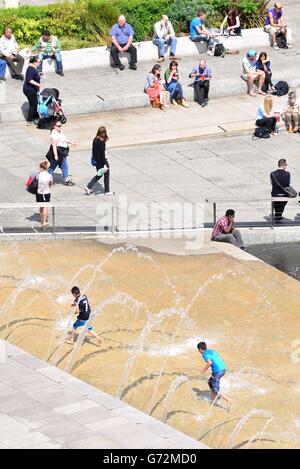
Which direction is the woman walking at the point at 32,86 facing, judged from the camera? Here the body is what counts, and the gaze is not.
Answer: to the viewer's right

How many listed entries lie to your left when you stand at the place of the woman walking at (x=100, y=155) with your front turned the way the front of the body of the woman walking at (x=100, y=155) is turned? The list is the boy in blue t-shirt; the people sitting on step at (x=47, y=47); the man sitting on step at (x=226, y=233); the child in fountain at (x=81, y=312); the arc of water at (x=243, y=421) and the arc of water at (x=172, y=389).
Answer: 1

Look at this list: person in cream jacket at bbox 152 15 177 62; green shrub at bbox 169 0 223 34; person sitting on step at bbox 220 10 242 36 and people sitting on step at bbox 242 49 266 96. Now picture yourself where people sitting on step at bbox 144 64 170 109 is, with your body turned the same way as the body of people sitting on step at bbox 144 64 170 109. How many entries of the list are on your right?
0

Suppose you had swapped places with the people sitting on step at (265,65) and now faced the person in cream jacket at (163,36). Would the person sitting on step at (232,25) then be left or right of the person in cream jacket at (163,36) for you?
right

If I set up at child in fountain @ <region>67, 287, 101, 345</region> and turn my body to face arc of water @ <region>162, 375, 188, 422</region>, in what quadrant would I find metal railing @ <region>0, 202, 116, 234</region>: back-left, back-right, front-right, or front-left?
back-left

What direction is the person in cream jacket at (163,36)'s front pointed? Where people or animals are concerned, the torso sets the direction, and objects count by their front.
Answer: toward the camera

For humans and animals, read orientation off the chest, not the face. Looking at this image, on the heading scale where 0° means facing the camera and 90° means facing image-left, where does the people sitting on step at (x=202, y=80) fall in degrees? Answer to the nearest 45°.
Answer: approximately 0°

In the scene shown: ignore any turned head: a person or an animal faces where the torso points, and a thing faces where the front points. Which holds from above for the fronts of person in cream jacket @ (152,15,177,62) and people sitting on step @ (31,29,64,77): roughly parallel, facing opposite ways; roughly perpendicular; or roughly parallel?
roughly parallel

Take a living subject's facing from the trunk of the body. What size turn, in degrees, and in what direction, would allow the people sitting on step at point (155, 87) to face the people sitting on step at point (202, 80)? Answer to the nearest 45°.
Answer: approximately 45° to their left

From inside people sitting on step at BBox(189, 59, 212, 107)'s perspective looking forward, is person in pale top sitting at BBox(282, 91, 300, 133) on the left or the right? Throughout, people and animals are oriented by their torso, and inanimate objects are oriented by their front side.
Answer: on their left

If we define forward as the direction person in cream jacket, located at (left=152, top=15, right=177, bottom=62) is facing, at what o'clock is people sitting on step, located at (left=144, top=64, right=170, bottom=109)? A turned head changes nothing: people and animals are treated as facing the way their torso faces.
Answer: people sitting on step, located at (left=144, top=64, right=170, bottom=109) is roughly at 12 o'clock from person in cream jacket, located at (left=152, top=15, right=177, bottom=62).

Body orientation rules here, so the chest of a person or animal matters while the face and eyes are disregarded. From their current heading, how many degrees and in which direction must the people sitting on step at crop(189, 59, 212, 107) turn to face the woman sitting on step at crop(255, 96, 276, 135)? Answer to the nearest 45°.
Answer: approximately 45° to their left

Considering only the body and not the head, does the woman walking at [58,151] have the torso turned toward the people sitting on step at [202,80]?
no

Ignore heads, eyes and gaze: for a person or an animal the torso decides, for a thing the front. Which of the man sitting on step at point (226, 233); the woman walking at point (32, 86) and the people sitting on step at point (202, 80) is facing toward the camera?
the people sitting on step at point (202, 80)

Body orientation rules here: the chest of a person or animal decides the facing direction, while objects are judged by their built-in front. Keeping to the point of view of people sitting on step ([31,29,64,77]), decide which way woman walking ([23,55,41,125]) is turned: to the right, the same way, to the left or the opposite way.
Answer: to the left

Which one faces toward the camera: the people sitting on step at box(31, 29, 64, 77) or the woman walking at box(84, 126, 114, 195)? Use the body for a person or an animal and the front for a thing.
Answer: the people sitting on step

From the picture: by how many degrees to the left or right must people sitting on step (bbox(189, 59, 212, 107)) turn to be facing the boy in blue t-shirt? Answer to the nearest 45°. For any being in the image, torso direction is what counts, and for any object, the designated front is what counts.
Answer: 0° — they already face them

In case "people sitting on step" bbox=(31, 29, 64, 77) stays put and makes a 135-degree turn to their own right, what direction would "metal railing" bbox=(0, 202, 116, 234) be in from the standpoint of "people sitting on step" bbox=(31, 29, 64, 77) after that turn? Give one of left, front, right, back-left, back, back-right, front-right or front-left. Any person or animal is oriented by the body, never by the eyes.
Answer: back-left
